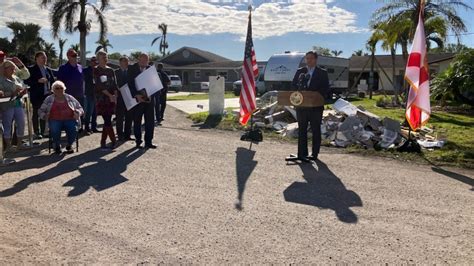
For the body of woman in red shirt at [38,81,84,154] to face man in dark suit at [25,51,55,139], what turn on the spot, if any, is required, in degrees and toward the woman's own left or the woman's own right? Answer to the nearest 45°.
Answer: approximately 180°

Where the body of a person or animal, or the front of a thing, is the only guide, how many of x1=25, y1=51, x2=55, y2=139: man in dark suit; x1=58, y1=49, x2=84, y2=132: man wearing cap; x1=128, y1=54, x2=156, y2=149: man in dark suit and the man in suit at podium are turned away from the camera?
0

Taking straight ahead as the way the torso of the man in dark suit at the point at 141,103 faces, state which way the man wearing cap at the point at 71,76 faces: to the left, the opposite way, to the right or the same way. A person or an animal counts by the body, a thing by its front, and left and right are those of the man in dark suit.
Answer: the same way

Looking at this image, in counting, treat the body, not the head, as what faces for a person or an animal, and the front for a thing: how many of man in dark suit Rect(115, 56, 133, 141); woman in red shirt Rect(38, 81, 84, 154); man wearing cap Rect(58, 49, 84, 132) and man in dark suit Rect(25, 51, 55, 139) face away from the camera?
0

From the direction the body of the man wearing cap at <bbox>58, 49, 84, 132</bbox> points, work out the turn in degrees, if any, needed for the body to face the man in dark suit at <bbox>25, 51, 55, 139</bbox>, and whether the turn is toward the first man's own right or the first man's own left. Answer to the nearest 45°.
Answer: approximately 135° to the first man's own right

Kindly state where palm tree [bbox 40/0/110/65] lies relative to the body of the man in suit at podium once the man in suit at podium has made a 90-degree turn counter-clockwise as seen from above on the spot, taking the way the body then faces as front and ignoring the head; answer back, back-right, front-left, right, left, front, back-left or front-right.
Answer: back

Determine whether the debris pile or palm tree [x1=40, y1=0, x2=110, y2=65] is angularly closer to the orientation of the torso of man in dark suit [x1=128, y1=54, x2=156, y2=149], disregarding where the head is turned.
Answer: the debris pile

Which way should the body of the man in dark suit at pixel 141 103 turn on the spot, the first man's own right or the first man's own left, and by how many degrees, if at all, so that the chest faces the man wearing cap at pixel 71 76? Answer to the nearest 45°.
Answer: approximately 180°

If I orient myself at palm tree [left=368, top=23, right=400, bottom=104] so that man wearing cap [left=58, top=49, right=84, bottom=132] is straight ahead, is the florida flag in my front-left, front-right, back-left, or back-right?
front-left

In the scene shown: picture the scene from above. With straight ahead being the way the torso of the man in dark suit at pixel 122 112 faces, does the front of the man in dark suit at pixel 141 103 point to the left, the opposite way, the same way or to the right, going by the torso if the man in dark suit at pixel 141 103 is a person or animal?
the same way

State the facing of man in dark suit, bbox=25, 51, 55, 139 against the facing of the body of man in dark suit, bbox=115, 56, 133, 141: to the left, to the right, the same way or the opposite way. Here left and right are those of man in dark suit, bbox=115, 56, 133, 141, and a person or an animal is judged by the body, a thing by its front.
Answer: the same way

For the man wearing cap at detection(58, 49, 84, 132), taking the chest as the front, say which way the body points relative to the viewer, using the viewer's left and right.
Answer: facing the viewer and to the right of the viewer

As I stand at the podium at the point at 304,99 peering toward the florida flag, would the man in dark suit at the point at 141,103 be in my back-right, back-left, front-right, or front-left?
back-left

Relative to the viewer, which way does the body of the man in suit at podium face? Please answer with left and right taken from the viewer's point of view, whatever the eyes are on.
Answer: facing the viewer and to the left of the viewer

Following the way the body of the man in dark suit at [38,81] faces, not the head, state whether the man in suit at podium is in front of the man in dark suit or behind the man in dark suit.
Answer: in front

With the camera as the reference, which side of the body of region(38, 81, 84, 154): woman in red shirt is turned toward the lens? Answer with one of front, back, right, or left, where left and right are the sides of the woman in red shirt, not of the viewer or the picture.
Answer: front

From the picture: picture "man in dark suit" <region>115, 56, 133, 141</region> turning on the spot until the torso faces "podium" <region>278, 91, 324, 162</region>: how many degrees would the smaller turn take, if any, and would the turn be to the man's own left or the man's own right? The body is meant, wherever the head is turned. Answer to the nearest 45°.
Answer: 0° — they already face it

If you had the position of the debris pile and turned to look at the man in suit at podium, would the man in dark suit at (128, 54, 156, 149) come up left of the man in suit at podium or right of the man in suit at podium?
right
